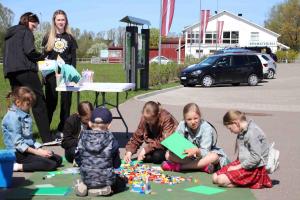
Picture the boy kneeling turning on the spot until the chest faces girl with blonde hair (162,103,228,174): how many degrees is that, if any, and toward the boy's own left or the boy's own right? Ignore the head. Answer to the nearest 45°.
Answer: approximately 45° to the boy's own right

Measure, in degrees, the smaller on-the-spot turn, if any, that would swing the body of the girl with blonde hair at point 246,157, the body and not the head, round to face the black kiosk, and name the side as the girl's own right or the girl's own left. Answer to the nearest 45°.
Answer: approximately 90° to the girl's own right

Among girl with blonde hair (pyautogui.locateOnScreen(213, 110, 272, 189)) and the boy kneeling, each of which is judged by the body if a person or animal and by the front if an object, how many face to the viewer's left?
1

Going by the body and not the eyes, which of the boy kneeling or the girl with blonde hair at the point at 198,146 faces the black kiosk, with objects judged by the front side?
the boy kneeling

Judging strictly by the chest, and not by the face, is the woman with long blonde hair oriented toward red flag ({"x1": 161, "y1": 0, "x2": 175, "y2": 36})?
no

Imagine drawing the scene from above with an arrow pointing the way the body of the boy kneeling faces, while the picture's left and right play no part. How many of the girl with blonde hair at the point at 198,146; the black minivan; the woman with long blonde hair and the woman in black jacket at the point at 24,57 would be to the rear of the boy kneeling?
0

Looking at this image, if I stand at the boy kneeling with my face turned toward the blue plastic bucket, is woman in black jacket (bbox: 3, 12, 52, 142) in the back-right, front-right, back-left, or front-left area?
front-right

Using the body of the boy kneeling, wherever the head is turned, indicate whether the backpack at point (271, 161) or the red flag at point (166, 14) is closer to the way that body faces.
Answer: the red flag

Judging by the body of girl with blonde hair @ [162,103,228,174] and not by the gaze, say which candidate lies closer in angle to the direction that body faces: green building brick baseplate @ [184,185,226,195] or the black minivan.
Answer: the green building brick baseplate

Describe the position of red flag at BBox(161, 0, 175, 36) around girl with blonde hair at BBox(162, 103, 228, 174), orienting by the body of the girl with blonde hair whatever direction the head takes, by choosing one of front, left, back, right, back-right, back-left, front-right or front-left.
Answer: back-right

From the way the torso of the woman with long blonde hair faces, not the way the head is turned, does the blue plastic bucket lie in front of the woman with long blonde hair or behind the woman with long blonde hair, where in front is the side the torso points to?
in front

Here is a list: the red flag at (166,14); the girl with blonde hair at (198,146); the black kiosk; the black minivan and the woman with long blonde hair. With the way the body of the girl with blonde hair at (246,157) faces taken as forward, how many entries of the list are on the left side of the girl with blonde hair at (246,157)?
0

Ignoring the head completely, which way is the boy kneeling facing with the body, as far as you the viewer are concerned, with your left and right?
facing away from the viewer

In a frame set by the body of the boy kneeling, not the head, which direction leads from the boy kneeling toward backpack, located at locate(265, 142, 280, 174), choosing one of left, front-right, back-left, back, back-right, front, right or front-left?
right

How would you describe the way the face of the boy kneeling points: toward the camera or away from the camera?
away from the camera

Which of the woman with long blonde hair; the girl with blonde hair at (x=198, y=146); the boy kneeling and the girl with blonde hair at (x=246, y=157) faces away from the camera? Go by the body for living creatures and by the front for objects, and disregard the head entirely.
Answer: the boy kneeling

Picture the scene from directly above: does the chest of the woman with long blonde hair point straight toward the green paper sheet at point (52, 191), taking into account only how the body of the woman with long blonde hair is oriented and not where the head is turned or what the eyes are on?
yes

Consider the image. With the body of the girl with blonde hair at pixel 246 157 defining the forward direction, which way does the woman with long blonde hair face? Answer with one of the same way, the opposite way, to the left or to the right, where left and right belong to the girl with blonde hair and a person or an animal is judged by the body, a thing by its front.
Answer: to the left

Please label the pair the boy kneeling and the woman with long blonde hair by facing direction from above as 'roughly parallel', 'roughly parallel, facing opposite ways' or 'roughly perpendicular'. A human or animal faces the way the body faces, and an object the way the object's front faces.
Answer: roughly parallel, facing opposite ways

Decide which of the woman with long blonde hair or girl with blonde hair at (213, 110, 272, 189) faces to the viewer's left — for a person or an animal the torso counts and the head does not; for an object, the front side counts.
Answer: the girl with blonde hair

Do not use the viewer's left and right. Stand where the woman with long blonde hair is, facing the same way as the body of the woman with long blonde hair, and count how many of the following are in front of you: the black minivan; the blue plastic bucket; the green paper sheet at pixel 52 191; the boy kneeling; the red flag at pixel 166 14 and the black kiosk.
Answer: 3

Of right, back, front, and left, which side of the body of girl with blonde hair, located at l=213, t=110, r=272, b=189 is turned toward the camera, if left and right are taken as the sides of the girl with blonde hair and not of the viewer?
left

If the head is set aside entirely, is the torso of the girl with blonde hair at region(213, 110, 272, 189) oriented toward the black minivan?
no
